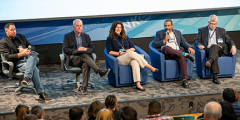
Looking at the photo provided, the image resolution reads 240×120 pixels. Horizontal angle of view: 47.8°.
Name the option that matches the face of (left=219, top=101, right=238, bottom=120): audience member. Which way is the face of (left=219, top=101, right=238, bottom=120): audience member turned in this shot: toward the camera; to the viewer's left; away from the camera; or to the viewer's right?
away from the camera

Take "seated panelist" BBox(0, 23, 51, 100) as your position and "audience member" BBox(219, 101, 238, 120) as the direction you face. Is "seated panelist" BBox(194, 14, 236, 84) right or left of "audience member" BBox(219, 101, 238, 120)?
left

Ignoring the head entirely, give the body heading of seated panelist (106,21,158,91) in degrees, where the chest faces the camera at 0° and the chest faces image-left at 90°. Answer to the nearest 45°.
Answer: approximately 315°

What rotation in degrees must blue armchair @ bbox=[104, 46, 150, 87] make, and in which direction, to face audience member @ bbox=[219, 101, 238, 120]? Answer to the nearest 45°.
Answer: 0° — it already faces them

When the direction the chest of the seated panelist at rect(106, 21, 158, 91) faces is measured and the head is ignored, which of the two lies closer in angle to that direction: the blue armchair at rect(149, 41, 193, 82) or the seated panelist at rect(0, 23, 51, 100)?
the blue armchair

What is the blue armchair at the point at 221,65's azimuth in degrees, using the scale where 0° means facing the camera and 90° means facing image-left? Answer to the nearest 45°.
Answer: approximately 0°

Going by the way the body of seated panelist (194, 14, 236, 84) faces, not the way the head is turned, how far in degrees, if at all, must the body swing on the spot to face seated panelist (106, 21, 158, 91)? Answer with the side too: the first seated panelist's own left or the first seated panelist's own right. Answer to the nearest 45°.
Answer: approximately 45° to the first seated panelist's own right
